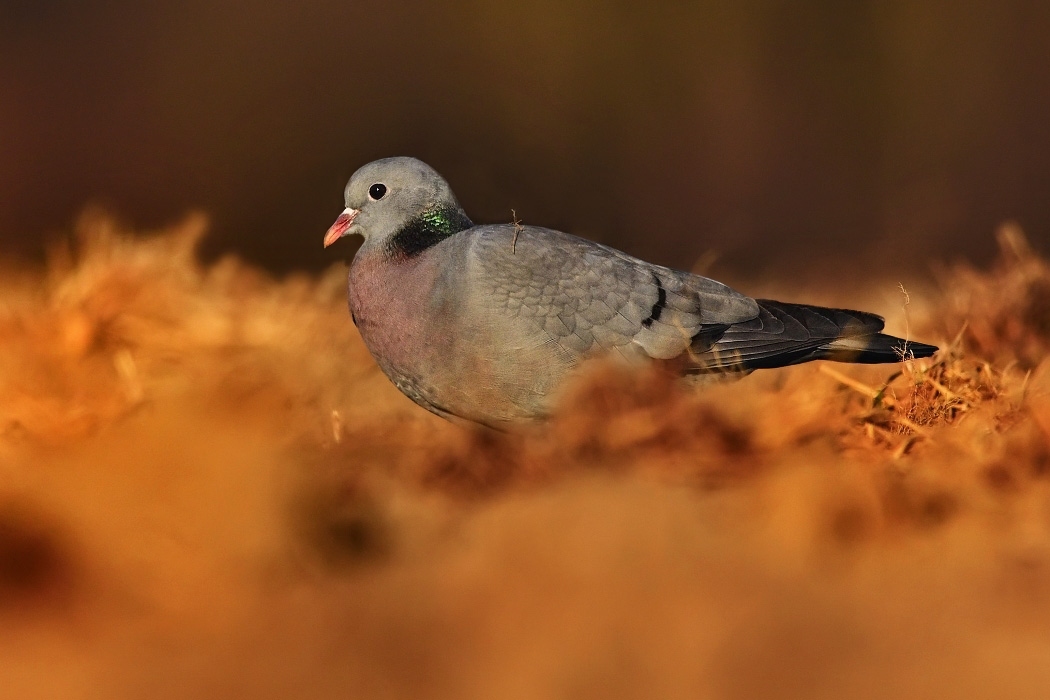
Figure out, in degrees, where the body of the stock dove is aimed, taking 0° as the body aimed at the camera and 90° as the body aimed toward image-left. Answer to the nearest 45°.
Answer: approximately 90°
